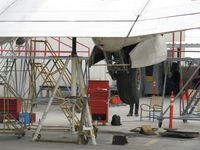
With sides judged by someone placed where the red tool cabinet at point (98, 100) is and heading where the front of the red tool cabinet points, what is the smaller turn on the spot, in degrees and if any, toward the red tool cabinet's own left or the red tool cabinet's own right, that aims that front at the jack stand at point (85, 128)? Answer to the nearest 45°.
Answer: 0° — it already faces it

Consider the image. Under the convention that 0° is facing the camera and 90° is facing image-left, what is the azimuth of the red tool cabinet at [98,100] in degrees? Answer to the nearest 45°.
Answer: approximately 0°
